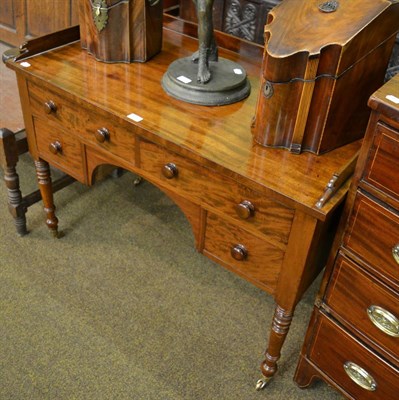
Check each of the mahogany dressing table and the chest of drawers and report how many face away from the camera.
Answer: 0

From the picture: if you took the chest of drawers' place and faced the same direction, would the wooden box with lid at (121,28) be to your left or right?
on your right

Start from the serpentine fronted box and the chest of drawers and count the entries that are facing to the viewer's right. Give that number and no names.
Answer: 0

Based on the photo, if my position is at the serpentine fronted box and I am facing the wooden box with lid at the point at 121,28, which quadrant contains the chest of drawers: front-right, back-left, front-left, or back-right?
back-left

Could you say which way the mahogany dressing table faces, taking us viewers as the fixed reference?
facing the viewer and to the left of the viewer

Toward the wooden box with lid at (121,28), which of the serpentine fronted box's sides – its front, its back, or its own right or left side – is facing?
right
